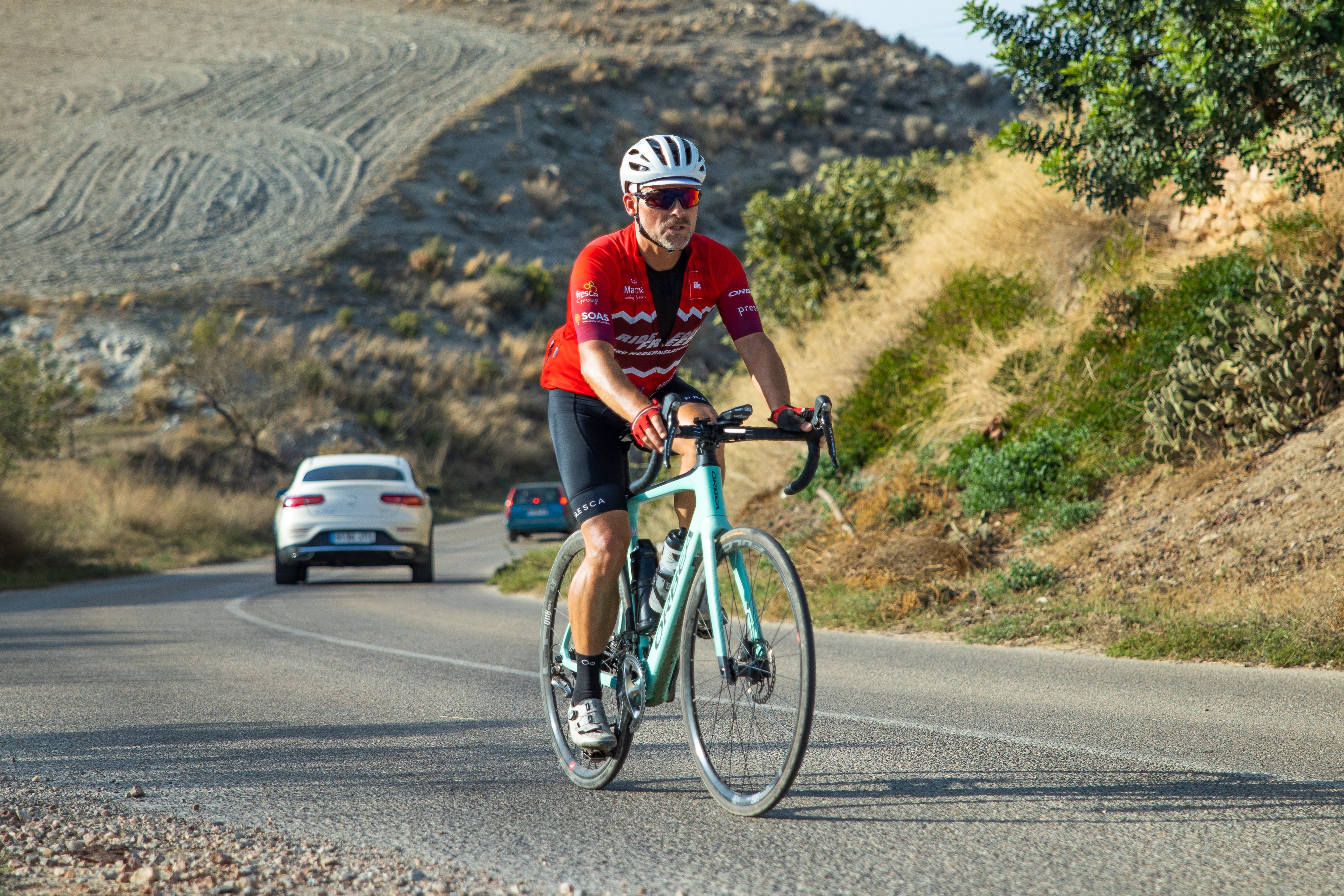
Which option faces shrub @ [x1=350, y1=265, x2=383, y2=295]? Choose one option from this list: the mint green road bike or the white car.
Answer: the white car

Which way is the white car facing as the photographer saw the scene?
facing away from the viewer

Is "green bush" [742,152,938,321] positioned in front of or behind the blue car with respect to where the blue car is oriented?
behind

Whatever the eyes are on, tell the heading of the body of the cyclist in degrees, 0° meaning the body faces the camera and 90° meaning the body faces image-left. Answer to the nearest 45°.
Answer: approximately 315°

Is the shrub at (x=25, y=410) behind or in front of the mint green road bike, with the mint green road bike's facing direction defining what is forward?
behind

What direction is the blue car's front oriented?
away from the camera

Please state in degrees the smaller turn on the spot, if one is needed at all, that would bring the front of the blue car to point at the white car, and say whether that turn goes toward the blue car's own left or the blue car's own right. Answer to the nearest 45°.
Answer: approximately 180°

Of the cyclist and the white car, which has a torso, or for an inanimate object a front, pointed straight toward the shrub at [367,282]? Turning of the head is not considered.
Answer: the white car

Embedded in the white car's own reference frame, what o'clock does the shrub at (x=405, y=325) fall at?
The shrub is roughly at 12 o'clock from the white car.

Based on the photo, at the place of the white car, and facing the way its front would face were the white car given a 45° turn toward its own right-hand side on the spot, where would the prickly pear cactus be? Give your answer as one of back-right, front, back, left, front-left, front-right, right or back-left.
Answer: right

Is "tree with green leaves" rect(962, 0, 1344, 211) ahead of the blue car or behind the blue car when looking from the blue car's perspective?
behind
